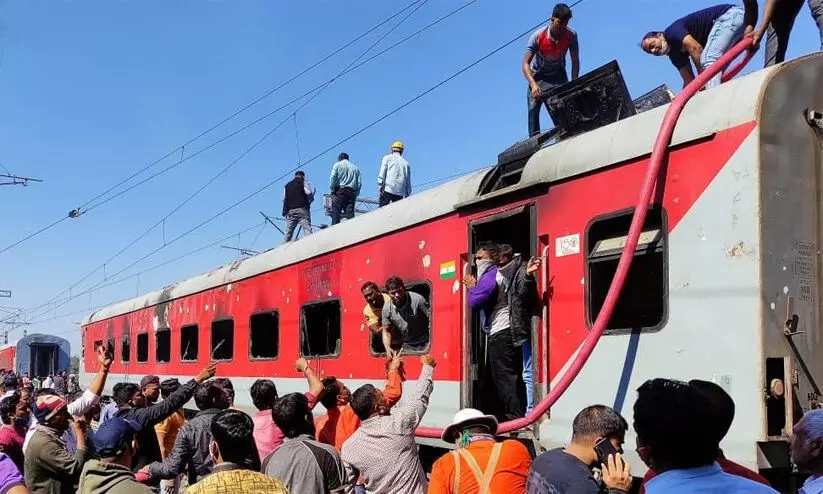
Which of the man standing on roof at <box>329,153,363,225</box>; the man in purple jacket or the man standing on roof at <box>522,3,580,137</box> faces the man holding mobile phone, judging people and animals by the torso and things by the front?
the man standing on roof at <box>522,3,580,137</box>

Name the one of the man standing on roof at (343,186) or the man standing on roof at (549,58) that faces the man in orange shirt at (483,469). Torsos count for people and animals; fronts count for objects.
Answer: the man standing on roof at (549,58)

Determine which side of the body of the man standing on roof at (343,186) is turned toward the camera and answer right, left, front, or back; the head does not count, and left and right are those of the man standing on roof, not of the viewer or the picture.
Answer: back

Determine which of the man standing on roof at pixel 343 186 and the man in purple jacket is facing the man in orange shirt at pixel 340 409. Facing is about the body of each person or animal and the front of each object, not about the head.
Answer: the man in purple jacket

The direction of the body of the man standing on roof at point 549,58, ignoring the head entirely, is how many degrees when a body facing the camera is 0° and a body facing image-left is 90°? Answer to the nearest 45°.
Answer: approximately 0°

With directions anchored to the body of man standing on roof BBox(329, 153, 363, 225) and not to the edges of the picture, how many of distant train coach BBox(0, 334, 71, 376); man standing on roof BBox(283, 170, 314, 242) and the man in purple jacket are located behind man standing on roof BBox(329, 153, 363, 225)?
1
